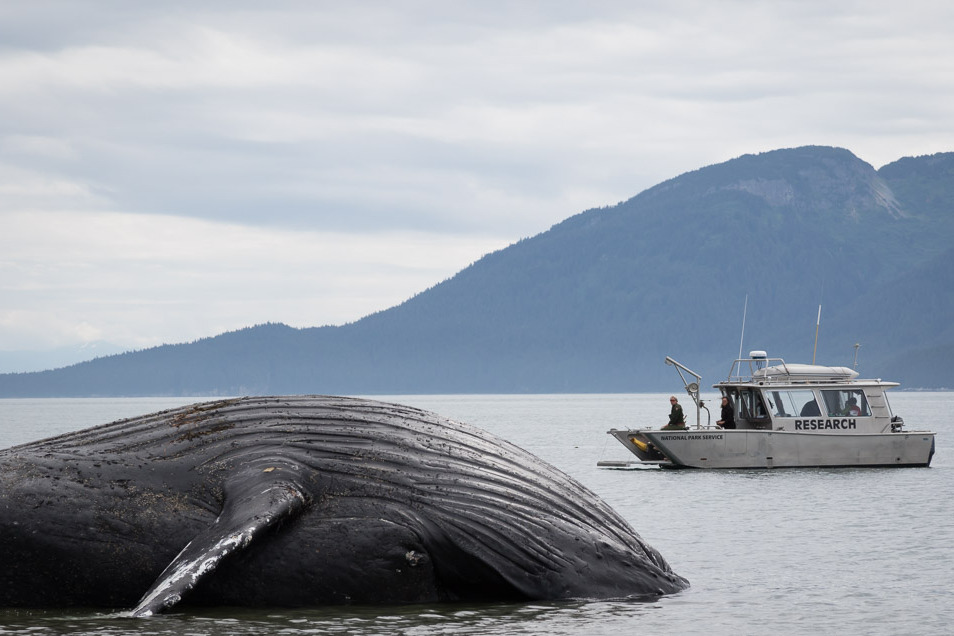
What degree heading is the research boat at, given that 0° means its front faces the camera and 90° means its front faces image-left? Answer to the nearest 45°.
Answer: approximately 90°

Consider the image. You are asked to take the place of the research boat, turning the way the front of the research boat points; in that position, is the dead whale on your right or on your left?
on your left
